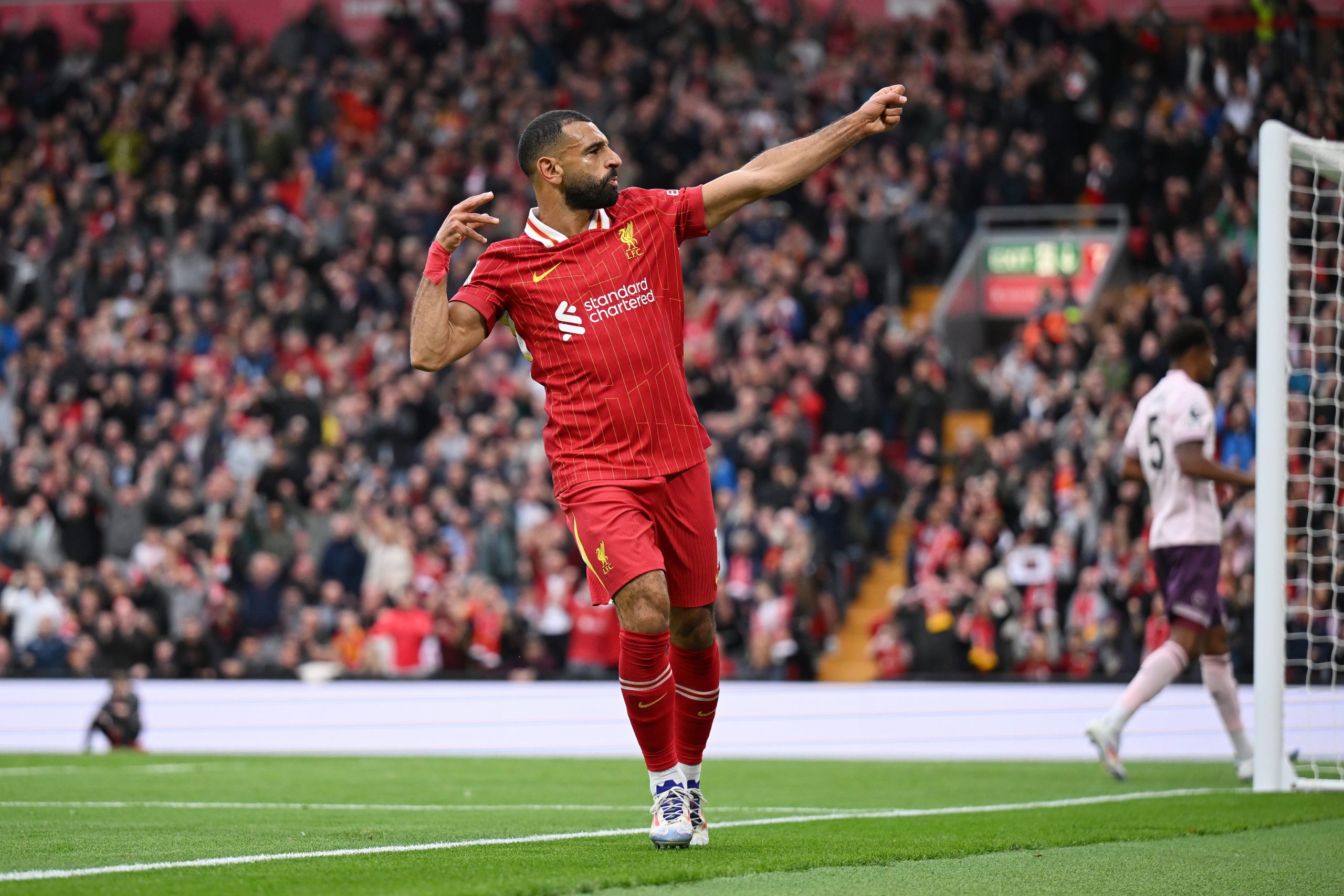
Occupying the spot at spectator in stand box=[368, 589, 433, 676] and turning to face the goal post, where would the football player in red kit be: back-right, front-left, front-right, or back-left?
front-right

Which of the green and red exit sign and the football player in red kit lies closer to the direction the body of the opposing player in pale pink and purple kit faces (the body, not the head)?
the green and red exit sign

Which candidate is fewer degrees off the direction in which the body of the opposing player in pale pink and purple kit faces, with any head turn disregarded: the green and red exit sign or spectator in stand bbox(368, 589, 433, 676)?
the green and red exit sign

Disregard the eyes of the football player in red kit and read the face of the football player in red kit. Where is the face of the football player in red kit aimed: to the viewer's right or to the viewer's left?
to the viewer's right

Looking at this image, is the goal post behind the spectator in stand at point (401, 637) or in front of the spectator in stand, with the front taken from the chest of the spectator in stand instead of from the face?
in front

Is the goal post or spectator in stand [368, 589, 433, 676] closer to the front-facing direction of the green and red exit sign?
the goal post

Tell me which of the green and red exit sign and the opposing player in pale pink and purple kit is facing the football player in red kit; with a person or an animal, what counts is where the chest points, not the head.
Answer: the green and red exit sign

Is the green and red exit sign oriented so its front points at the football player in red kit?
yes

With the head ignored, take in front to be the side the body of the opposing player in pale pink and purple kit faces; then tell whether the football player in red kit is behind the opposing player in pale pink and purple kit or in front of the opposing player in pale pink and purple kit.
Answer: behind

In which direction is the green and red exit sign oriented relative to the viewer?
toward the camera

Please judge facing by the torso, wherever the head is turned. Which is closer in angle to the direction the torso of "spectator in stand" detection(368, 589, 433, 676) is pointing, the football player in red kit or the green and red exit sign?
the football player in red kit

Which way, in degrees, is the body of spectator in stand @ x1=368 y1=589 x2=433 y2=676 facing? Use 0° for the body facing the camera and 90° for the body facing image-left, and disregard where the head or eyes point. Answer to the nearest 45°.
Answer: approximately 0°

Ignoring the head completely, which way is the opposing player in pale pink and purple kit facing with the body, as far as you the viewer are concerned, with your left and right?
facing away from the viewer and to the right of the viewer
